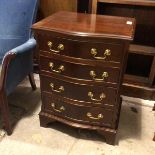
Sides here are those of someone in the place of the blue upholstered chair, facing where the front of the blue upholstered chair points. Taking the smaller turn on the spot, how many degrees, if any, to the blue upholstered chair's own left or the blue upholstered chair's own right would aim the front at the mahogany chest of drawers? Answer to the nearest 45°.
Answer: approximately 90° to the blue upholstered chair's own left
